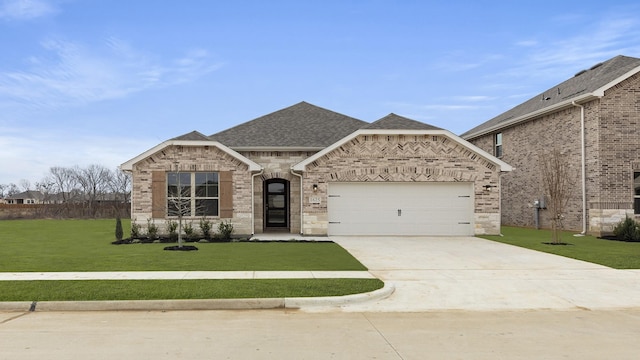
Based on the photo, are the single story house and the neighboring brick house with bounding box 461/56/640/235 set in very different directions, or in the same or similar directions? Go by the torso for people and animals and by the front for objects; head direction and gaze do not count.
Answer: same or similar directions

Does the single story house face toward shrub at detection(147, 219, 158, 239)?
no

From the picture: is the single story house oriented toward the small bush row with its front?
no

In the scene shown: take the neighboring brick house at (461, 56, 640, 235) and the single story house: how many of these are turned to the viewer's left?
0

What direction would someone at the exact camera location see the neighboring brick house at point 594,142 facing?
facing the viewer and to the right of the viewer

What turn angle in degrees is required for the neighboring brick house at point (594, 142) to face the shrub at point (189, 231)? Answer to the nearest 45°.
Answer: approximately 90° to its right

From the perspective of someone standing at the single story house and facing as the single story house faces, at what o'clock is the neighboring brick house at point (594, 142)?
The neighboring brick house is roughly at 9 o'clock from the single story house.

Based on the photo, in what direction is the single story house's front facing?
toward the camera

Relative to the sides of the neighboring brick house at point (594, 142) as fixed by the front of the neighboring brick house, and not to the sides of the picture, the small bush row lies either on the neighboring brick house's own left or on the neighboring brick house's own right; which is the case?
on the neighboring brick house's own right

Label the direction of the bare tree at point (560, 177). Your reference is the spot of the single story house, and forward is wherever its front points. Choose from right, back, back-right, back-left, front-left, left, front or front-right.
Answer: left

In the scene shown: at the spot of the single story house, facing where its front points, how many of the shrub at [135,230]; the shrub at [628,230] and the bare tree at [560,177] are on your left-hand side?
2

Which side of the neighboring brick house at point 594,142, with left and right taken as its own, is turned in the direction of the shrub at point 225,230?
right

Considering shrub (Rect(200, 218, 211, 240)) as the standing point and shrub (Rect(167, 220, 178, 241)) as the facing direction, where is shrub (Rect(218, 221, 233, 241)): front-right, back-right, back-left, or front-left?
back-left

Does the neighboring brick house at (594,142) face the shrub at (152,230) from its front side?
no

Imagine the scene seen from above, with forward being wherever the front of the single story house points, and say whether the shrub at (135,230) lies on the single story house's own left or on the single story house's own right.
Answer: on the single story house's own right
